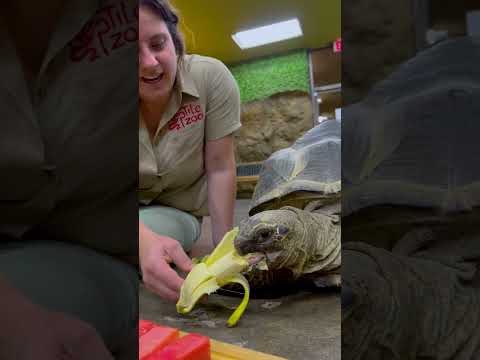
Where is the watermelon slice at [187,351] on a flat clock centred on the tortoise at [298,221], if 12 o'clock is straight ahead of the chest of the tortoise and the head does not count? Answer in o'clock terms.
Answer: The watermelon slice is roughly at 11 o'clock from the tortoise.

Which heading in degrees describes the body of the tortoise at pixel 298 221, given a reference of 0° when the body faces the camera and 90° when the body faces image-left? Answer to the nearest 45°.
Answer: approximately 45°

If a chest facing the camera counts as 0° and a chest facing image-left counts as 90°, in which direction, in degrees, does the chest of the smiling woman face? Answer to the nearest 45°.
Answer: approximately 0°
